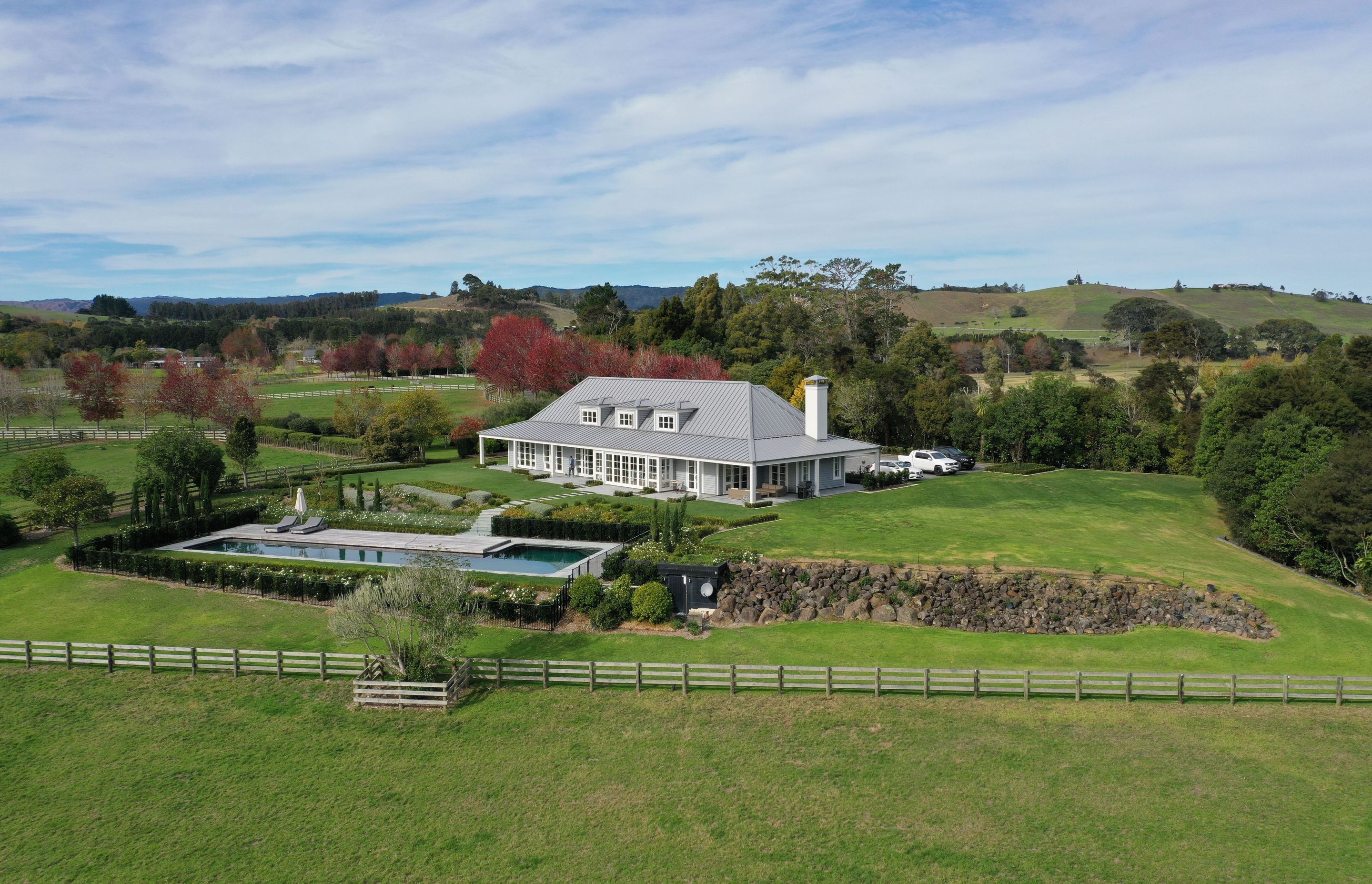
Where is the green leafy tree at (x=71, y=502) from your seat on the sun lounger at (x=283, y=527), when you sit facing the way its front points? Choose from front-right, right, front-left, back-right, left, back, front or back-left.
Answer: front-right

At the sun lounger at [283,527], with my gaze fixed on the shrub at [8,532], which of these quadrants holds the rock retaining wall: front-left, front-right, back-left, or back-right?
back-left

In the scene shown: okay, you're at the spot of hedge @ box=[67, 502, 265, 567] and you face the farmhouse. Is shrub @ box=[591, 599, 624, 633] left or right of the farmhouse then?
right

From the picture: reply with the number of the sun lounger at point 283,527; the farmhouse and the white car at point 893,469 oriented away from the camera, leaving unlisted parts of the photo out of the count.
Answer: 0

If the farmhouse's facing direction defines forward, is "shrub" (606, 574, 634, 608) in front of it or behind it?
in front

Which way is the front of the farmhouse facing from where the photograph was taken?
facing the viewer and to the left of the viewer

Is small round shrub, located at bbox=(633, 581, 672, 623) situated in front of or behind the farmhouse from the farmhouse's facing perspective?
in front

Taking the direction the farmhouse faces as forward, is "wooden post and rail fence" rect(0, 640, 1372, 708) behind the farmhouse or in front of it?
in front
